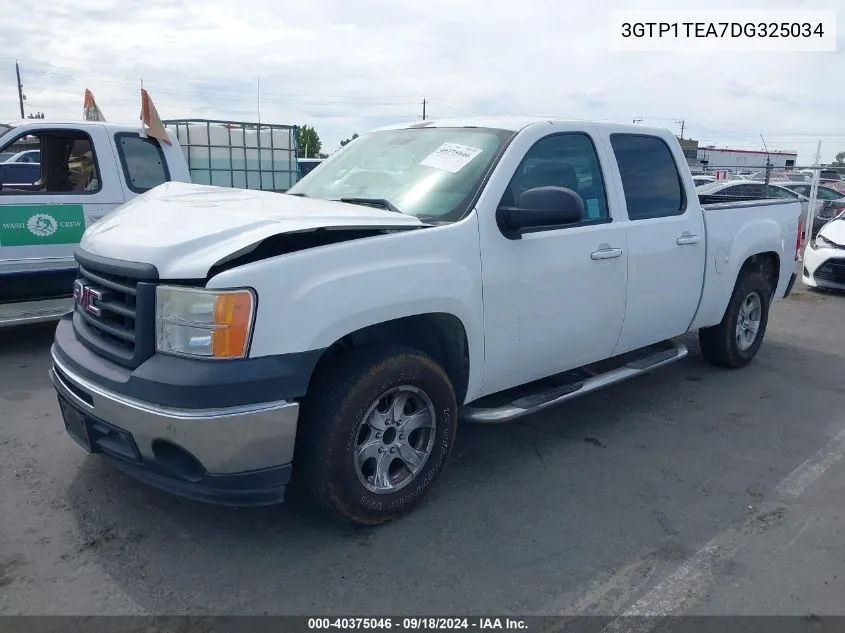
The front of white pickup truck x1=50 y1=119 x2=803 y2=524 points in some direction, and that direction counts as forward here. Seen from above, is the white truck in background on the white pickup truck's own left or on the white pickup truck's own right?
on the white pickup truck's own right

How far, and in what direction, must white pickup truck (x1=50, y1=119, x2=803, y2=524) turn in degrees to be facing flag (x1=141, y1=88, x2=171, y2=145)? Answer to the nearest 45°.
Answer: approximately 90° to its right

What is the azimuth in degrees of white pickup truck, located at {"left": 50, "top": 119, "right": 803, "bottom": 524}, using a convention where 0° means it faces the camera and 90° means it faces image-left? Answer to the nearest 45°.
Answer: approximately 45°

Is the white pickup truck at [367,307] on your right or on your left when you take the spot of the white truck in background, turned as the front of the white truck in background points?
on your left

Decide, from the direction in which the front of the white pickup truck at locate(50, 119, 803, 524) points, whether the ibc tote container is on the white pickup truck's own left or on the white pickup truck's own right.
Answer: on the white pickup truck's own right

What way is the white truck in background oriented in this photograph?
to the viewer's left
